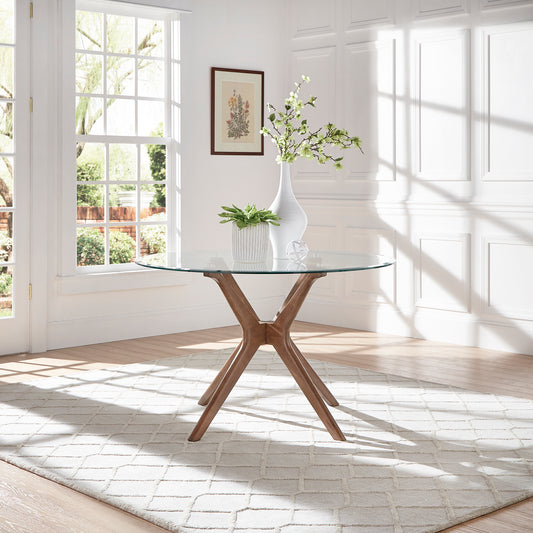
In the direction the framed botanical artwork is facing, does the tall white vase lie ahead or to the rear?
ahead

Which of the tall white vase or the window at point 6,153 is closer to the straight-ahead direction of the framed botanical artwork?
the tall white vase

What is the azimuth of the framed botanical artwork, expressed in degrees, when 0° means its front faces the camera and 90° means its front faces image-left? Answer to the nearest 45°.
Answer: approximately 315°

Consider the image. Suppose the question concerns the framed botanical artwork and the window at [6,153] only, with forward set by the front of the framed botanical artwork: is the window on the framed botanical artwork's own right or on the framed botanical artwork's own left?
on the framed botanical artwork's own right

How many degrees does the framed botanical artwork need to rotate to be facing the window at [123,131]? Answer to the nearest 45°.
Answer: approximately 90° to its right

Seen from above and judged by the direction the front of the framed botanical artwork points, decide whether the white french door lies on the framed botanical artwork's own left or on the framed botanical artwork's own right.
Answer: on the framed botanical artwork's own right

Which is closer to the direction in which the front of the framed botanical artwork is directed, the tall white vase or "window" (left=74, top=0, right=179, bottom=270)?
the tall white vase

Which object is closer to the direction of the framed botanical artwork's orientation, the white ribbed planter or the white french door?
the white ribbed planter

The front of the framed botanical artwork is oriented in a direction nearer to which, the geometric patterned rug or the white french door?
the geometric patterned rug

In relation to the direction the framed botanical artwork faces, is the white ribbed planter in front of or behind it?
in front
